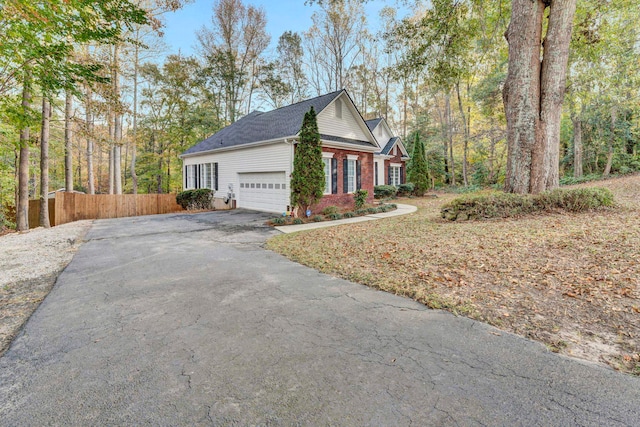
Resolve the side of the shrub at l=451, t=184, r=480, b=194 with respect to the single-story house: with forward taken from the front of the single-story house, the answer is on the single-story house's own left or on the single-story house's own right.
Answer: on the single-story house's own left

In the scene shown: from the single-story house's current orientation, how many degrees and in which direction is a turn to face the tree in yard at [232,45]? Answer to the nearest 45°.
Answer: approximately 135° to its left

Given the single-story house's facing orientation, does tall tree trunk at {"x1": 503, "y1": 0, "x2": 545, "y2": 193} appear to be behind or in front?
in front

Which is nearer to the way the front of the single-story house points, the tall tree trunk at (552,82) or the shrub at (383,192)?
the tall tree trunk

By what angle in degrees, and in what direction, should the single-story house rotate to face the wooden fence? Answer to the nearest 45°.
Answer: approximately 135° to its right

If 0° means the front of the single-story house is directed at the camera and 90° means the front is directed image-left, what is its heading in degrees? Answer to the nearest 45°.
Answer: approximately 315°

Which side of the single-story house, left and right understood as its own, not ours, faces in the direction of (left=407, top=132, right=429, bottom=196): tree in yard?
left

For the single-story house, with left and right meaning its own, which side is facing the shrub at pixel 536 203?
front
